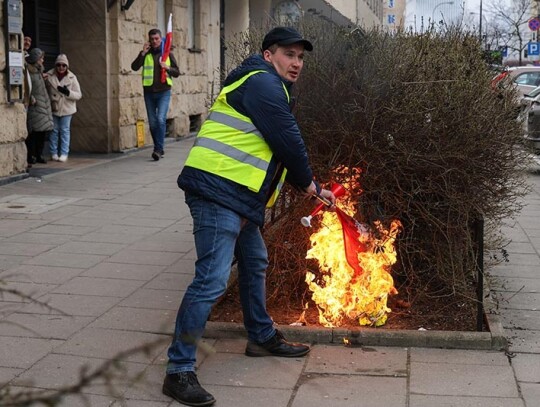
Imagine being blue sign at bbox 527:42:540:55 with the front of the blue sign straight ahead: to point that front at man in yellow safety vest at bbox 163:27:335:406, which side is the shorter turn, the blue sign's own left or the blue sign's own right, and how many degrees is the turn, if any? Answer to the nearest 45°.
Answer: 0° — it already faces them

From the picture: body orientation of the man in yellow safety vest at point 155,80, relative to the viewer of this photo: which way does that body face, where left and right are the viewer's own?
facing the viewer

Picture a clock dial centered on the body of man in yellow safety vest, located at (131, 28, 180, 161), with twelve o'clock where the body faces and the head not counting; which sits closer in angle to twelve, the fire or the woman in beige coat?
the fire

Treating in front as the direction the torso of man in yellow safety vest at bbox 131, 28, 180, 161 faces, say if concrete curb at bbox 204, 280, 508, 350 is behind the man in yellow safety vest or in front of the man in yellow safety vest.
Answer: in front

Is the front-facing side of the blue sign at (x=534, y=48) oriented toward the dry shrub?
yes

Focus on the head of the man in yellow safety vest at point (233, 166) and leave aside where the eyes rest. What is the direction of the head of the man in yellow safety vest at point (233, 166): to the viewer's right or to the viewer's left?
to the viewer's right

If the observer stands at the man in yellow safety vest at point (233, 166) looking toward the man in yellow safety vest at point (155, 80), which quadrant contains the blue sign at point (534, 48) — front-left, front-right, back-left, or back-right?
front-right

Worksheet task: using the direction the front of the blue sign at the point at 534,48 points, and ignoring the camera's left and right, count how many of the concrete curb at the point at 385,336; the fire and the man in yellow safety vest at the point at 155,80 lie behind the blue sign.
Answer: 0

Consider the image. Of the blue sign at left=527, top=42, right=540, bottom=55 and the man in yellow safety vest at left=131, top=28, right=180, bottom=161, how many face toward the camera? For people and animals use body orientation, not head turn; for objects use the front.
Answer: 2

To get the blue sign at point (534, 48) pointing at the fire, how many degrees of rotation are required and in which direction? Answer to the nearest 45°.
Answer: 0° — it already faces it

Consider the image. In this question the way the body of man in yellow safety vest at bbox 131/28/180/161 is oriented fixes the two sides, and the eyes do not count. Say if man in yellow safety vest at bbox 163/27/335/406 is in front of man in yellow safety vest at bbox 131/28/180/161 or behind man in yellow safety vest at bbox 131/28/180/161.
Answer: in front

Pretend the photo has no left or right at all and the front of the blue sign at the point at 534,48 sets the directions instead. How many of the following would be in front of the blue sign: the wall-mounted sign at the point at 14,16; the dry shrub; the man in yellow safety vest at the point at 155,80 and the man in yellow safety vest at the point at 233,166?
4

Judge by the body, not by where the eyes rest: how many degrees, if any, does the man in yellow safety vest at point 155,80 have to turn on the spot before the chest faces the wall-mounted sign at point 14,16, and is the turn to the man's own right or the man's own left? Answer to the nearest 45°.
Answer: approximately 45° to the man's own right

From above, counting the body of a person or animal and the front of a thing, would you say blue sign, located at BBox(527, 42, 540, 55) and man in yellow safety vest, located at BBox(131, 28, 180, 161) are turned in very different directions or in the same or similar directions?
same or similar directions

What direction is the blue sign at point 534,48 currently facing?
toward the camera

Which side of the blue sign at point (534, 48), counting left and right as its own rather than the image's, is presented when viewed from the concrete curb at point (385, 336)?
front
